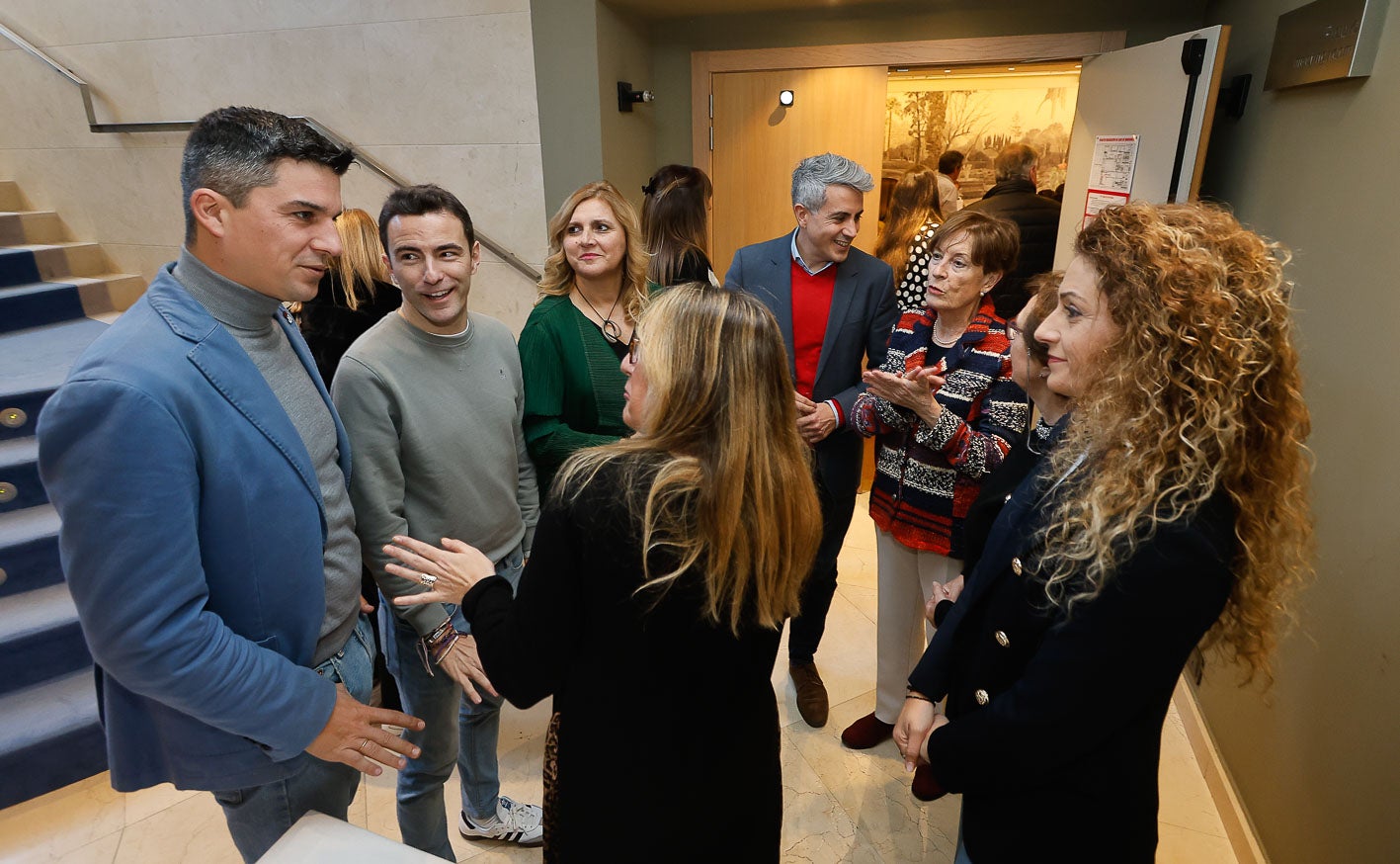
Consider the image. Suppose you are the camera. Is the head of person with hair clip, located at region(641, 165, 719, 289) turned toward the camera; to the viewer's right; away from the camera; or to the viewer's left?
away from the camera

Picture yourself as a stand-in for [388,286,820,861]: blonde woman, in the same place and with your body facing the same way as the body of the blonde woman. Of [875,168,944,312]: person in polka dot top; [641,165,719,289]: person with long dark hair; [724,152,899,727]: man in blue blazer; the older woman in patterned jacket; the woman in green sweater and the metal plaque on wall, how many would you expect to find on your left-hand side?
0

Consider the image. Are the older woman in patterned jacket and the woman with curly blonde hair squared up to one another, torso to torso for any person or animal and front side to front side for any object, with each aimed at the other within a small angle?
no

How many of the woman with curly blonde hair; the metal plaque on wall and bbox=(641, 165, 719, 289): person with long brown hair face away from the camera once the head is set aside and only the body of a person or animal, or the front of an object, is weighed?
1

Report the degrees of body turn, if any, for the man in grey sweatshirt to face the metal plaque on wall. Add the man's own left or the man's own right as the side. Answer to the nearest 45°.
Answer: approximately 45° to the man's own left

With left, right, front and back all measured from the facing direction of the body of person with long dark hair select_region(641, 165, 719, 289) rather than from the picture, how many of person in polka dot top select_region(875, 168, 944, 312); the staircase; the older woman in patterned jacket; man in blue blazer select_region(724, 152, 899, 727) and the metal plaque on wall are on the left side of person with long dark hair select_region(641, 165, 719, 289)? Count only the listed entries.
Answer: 1

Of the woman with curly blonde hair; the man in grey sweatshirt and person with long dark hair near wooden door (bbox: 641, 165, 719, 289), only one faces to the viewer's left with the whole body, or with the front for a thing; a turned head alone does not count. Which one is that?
the woman with curly blonde hair

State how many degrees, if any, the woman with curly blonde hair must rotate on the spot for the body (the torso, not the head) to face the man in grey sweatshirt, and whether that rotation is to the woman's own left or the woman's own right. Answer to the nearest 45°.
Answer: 0° — they already face them

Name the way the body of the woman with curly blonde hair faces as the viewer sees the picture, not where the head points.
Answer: to the viewer's left

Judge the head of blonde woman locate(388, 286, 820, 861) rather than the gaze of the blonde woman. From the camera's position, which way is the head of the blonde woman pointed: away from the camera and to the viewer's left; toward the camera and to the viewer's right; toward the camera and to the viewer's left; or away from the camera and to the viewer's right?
away from the camera and to the viewer's left

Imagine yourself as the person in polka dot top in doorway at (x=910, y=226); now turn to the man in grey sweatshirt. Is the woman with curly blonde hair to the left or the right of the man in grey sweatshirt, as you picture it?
left

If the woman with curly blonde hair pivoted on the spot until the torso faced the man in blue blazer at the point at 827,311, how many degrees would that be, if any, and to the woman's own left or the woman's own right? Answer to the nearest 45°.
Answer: approximately 45° to the woman's own right

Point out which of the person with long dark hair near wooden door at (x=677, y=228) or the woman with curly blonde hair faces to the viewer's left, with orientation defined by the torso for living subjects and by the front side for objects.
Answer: the woman with curly blonde hair

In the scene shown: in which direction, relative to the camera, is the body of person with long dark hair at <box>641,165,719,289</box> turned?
away from the camera

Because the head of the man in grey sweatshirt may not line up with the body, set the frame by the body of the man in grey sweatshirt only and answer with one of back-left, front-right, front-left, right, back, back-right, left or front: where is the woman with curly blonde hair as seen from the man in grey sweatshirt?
front

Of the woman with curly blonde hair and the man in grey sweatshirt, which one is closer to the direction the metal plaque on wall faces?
the man in grey sweatshirt

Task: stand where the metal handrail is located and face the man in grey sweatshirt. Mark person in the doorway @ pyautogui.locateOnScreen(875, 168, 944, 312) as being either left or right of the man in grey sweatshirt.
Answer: left

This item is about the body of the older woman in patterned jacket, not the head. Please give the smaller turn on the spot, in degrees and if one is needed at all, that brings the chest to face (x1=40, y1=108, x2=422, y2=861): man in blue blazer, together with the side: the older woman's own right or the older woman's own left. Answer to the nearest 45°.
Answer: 0° — they already face them

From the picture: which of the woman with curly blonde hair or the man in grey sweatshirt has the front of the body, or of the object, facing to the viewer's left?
the woman with curly blonde hair

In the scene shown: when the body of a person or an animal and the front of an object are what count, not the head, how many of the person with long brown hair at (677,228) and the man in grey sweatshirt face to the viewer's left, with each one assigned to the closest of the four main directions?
0
